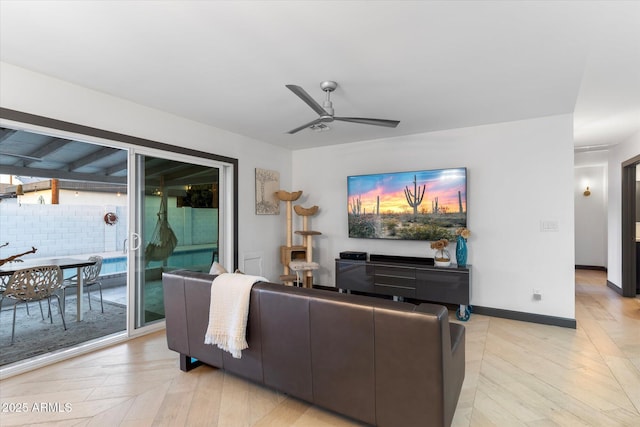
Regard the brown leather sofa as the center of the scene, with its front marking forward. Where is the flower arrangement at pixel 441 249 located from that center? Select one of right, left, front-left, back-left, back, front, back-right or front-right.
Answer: front

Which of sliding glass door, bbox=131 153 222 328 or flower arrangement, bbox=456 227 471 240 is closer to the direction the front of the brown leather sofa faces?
the flower arrangement

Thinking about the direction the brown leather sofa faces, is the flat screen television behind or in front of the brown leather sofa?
in front

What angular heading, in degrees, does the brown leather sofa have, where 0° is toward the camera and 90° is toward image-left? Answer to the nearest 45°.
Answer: approximately 225°

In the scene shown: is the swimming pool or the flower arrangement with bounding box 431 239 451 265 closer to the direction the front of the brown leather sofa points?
the flower arrangement

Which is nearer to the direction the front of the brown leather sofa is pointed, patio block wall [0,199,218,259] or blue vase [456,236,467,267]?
the blue vase

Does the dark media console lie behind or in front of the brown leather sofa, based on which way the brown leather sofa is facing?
in front

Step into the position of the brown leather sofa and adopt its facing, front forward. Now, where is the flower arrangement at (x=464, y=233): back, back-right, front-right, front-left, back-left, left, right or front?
front

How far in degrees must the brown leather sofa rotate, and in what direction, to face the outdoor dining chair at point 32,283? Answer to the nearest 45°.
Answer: approximately 90° to its left

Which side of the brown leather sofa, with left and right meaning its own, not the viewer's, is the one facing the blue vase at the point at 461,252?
front

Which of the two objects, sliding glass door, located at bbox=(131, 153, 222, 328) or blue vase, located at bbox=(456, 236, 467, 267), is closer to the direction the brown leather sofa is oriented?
the blue vase

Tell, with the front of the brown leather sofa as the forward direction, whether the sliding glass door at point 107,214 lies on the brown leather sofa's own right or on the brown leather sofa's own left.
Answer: on the brown leather sofa's own left

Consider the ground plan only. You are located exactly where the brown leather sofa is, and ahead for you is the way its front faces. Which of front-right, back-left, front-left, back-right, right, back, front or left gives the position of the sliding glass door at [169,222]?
left

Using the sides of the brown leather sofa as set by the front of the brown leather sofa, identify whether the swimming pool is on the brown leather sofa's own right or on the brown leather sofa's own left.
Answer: on the brown leather sofa's own left
